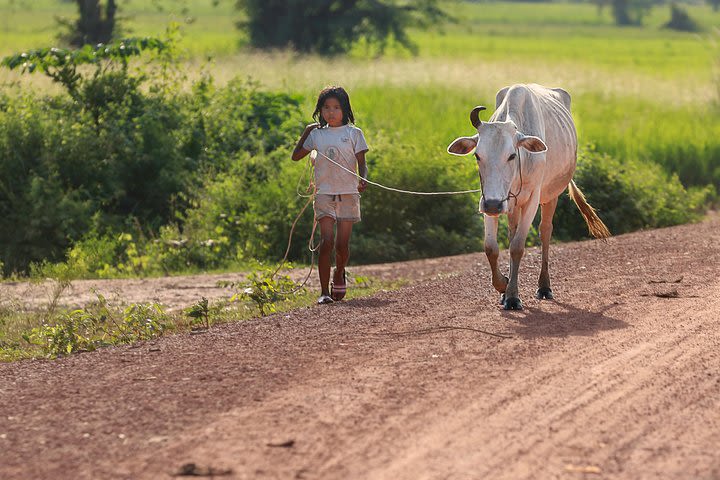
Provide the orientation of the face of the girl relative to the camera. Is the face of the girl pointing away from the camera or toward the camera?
toward the camera

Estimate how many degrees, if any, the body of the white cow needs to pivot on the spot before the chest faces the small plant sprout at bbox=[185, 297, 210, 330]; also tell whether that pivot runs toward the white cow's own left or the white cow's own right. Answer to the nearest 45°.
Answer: approximately 45° to the white cow's own right

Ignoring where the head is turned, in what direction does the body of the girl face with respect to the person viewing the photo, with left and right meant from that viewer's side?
facing the viewer

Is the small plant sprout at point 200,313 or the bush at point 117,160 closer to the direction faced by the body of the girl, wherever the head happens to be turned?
the small plant sprout

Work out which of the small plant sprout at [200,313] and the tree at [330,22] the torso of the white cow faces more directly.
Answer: the small plant sprout

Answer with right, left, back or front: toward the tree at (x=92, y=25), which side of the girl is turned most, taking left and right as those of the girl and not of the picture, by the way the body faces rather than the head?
back

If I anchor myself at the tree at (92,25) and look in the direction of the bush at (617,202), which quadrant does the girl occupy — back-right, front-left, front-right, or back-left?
front-right

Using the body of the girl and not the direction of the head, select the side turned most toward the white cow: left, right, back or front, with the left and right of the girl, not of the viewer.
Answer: left

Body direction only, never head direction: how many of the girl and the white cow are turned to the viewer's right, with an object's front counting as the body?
0

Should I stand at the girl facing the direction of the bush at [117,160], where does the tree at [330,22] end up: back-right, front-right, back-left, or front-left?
front-right

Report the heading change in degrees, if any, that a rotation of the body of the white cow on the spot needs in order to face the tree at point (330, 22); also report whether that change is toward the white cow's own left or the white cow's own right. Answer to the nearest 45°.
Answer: approximately 135° to the white cow's own right

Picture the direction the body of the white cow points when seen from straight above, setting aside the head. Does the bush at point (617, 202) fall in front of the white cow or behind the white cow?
behind

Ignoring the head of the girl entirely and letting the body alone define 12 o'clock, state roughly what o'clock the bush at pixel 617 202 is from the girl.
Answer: The bush is roughly at 7 o'clock from the girl.

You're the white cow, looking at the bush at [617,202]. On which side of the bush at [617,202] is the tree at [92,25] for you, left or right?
left

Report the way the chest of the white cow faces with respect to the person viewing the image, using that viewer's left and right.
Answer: facing the viewer and to the left of the viewer

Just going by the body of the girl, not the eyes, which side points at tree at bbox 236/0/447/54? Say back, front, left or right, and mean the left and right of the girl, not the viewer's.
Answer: back
